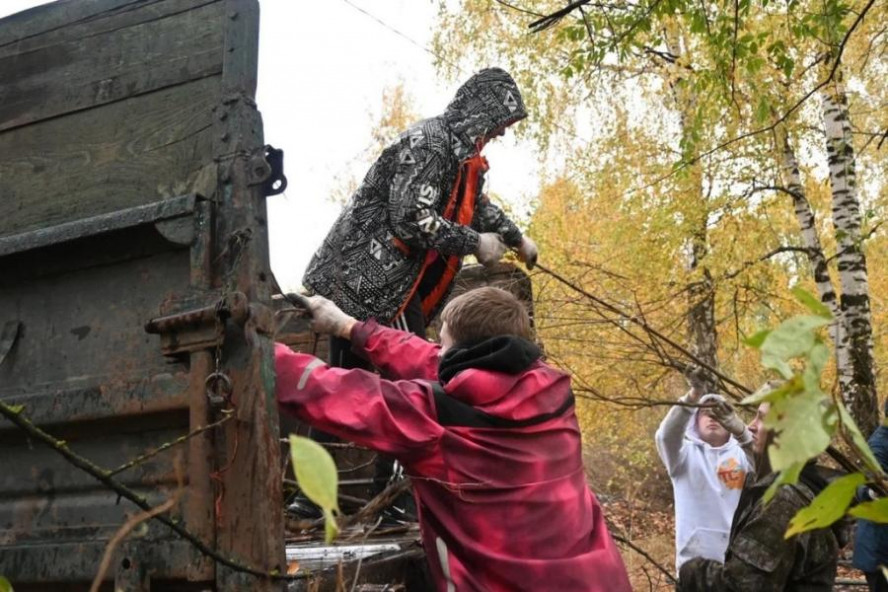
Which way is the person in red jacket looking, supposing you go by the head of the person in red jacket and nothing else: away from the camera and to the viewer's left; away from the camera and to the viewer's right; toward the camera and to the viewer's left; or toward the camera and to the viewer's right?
away from the camera and to the viewer's left

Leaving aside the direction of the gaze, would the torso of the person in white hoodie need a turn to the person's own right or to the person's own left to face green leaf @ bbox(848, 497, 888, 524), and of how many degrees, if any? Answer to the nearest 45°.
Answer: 0° — they already face it

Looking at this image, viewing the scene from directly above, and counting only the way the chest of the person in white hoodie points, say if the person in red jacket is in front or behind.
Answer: in front

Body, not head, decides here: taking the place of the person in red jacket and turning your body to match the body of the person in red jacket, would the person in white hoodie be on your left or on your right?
on your right

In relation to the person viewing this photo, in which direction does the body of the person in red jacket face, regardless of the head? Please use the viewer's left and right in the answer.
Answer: facing away from the viewer and to the left of the viewer

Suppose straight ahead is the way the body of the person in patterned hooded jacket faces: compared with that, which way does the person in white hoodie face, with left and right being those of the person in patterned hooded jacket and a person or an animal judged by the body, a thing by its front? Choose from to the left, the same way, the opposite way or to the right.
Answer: to the right

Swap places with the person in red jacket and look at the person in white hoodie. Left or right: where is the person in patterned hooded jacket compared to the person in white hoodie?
left

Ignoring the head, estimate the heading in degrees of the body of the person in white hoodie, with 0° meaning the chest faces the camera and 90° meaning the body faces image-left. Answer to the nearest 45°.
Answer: approximately 0°

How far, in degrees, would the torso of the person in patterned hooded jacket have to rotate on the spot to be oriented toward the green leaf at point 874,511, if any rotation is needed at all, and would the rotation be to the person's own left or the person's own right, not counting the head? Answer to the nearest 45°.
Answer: approximately 90° to the person's own right

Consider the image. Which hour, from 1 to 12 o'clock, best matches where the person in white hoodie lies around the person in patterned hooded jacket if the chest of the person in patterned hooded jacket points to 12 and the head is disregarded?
The person in white hoodie is roughly at 11 o'clock from the person in patterned hooded jacket.

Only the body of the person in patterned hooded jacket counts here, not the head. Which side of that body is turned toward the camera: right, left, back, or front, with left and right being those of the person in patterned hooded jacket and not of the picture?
right
